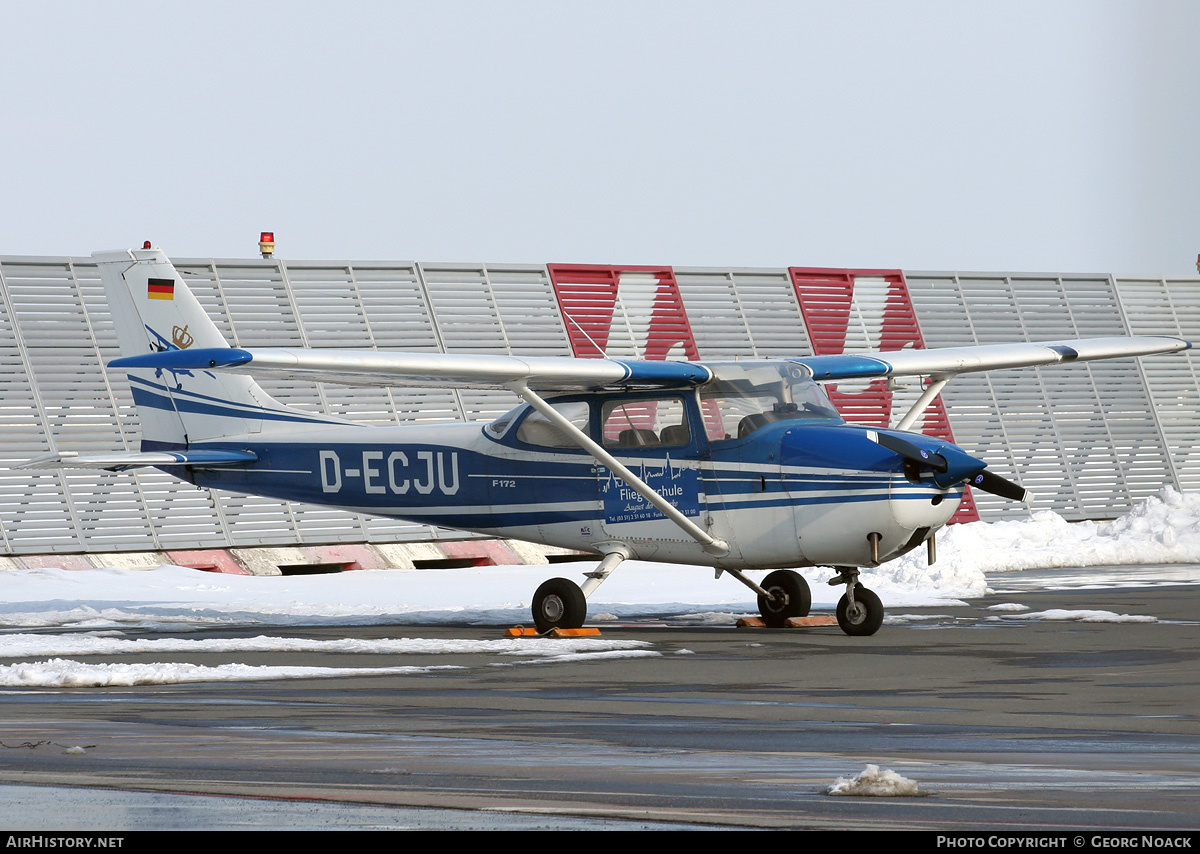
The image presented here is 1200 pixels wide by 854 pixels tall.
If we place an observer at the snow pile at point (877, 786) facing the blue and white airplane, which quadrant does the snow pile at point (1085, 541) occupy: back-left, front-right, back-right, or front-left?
front-right

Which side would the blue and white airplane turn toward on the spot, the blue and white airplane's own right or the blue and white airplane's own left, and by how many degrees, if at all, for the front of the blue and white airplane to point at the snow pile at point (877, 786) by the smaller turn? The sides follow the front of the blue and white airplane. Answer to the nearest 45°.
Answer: approximately 45° to the blue and white airplane's own right

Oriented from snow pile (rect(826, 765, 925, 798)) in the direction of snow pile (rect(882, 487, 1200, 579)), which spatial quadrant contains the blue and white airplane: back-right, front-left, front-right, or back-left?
front-left

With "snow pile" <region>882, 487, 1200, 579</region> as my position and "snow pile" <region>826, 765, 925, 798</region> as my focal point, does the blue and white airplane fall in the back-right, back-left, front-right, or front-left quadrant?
front-right

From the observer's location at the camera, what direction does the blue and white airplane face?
facing the viewer and to the right of the viewer

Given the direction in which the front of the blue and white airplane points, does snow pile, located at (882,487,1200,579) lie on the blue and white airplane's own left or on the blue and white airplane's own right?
on the blue and white airplane's own left
